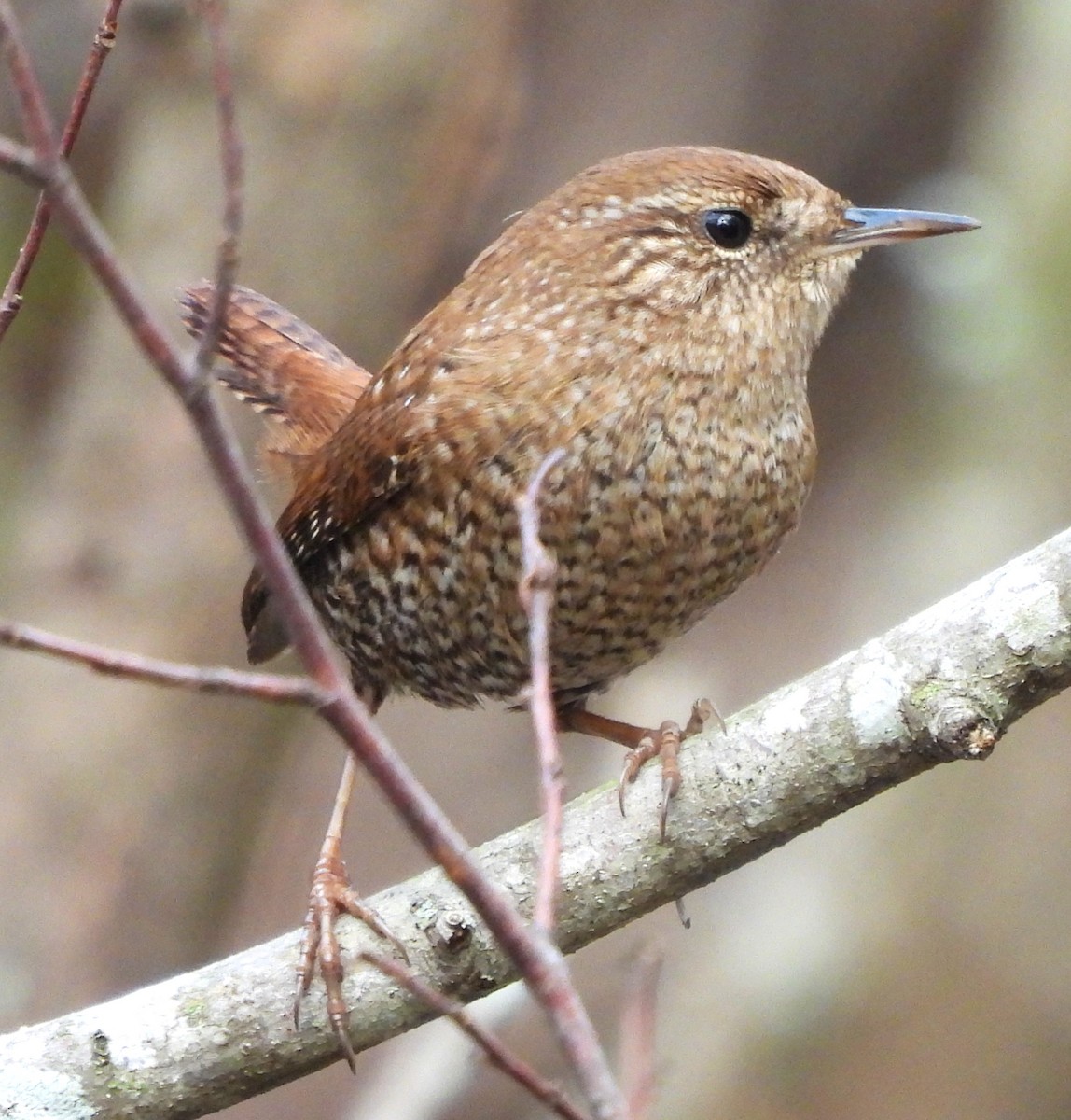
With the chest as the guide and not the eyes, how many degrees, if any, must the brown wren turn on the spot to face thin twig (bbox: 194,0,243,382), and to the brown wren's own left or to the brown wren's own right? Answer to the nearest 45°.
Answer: approximately 90° to the brown wren's own right

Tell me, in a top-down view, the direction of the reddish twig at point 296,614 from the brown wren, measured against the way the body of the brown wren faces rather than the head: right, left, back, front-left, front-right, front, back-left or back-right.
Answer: right

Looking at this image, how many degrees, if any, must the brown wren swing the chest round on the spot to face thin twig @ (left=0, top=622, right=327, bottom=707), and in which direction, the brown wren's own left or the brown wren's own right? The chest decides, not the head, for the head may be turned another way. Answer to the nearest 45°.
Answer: approximately 90° to the brown wren's own right

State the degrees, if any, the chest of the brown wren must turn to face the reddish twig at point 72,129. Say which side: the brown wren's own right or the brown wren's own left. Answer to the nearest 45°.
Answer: approximately 135° to the brown wren's own right

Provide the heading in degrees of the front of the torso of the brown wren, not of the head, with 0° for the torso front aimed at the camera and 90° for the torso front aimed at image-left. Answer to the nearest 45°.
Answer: approximately 270°

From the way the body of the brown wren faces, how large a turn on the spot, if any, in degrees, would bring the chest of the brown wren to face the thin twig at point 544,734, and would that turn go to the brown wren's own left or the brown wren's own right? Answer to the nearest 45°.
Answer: approximately 90° to the brown wren's own right
